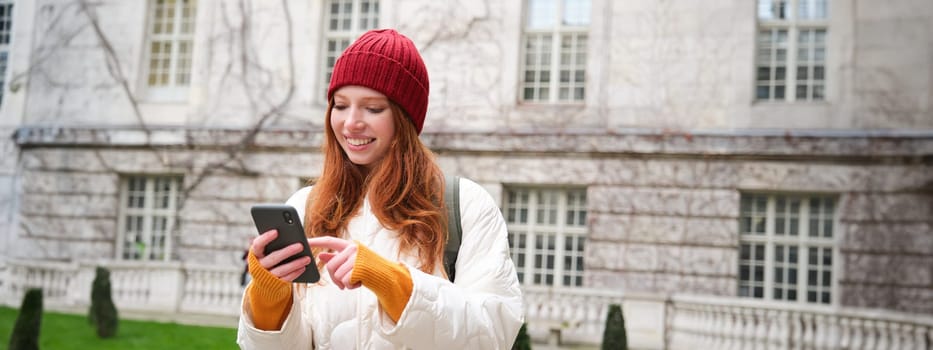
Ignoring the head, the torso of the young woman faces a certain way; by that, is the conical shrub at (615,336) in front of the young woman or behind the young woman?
behind

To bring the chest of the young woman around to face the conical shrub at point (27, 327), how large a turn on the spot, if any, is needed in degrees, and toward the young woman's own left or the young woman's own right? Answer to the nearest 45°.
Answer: approximately 90° to the young woman's own right

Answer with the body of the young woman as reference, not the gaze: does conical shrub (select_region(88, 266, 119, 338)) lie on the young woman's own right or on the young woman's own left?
on the young woman's own right

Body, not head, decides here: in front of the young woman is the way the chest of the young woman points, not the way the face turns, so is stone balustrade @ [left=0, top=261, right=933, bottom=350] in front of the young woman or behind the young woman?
behind

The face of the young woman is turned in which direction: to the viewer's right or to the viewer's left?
to the viewer's left

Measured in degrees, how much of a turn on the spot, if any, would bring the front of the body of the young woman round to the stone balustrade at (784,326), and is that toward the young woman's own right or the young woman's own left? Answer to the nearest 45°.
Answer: approximately 180°

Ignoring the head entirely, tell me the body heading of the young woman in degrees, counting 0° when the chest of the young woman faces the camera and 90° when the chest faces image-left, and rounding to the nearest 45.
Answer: approximately 45°
